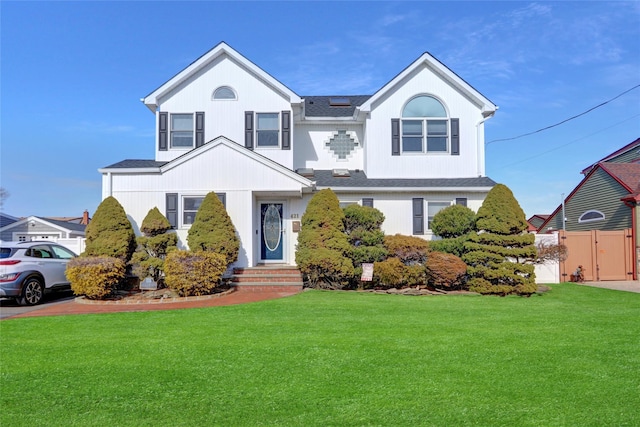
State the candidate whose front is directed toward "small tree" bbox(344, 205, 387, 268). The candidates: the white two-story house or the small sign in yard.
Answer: the white two-story house

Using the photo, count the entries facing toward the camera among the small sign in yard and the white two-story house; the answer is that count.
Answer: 2

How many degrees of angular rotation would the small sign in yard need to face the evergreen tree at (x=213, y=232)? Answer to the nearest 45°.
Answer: approximately 90° to its right

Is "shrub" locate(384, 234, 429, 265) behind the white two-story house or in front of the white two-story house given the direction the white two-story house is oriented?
in front

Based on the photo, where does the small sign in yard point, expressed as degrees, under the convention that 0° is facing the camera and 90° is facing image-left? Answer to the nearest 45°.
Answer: approximately 0°

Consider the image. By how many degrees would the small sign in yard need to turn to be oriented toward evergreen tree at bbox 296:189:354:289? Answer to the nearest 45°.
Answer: approximately 90° to its right

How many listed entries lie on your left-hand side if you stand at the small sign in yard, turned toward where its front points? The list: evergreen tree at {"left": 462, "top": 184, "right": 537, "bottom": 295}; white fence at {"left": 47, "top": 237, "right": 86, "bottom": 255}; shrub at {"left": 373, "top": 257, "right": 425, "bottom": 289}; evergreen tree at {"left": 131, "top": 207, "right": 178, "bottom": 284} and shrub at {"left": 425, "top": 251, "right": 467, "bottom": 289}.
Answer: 3

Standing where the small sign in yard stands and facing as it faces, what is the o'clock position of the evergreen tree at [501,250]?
The evergreen tree is roughly at 9 o'clock from the small sign in yard.

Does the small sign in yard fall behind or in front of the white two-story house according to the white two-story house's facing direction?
in front

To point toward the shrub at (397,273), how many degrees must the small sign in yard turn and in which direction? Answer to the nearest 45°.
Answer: approximately 90° to its left

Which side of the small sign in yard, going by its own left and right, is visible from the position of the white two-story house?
back
